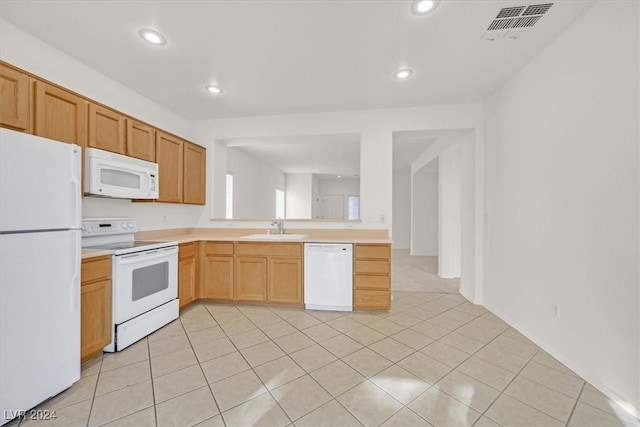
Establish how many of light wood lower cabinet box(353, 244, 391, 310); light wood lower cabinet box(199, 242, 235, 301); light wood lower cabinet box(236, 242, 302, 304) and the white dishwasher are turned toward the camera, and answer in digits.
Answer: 4

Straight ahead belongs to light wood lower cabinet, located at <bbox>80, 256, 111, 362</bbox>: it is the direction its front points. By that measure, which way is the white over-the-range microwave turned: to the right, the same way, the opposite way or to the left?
the same way

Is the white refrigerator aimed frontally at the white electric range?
no

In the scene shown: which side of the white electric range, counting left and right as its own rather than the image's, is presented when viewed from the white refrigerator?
right

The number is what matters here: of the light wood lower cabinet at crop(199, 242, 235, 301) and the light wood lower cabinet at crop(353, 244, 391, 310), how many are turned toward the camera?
2

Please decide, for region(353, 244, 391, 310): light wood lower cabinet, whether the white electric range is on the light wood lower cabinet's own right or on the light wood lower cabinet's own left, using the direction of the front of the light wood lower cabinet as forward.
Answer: on the light wood lower cabinet's own right

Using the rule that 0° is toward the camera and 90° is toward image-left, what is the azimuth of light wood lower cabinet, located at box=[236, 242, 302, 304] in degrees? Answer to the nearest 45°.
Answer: approximately 0°

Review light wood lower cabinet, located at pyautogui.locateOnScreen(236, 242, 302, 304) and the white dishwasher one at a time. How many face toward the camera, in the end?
2

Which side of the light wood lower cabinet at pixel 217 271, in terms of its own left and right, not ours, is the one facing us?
front

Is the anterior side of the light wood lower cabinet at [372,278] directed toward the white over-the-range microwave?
no

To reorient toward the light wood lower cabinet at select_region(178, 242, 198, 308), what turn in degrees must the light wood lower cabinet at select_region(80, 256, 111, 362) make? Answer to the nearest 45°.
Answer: approximately 90° to its left

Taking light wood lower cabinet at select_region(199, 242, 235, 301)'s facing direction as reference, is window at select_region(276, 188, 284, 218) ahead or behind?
behind

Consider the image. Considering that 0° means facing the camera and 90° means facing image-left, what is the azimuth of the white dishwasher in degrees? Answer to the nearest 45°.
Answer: approximately 0°

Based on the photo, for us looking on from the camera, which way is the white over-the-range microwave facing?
facing the viewer and to the right of the viewer

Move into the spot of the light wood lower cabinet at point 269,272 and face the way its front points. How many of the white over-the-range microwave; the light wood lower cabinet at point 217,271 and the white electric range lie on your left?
0

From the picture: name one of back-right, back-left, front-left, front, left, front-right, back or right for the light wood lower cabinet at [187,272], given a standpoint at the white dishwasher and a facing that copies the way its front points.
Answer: right
